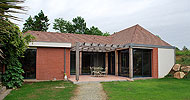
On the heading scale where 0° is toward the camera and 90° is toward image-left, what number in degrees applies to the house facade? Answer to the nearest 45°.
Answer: approximately 0°

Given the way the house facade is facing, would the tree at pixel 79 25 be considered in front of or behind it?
behind

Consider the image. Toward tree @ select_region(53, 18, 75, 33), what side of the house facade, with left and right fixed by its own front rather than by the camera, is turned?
back

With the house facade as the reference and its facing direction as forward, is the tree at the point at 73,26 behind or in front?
behind

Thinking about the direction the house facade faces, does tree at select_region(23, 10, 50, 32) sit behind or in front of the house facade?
behind

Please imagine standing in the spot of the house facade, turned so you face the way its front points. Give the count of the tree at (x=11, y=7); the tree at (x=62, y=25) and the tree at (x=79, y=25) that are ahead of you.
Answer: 1

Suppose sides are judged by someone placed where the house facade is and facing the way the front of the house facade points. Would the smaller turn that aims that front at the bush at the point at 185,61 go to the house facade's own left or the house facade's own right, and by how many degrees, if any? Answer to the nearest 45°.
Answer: approximately 90° to the house facade's own left
